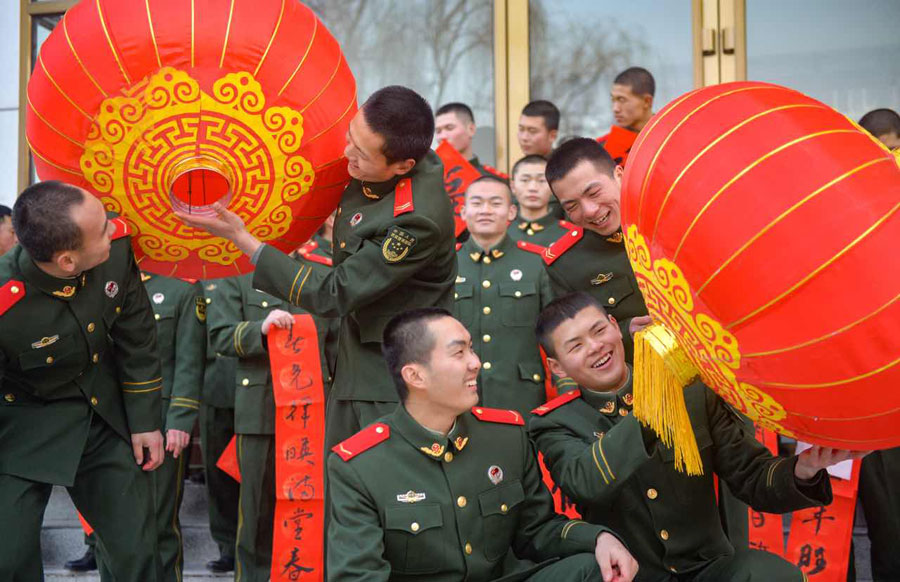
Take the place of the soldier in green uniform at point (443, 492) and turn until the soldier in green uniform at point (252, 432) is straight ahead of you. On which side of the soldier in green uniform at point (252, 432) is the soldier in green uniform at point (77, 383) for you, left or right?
left

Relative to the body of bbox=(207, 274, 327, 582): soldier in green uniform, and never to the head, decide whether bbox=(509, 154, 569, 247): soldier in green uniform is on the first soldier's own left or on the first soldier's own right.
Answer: on the first soldier's own left

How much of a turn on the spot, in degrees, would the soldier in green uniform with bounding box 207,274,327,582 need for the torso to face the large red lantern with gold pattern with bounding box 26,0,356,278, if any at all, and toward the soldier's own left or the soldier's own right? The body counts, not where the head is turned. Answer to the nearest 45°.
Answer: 0° — they already face it

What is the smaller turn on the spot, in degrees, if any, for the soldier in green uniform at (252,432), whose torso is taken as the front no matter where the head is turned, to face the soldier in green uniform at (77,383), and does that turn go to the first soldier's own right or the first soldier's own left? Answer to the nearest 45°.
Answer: approximately 45° to the first soldier's own right

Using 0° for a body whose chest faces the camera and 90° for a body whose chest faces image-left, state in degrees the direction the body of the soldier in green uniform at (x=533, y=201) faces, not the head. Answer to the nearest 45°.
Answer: approximately 0°

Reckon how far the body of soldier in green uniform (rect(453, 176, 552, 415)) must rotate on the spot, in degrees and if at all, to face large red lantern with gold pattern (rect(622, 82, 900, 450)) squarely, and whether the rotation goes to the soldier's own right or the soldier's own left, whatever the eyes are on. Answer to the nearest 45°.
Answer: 0° — they already face it

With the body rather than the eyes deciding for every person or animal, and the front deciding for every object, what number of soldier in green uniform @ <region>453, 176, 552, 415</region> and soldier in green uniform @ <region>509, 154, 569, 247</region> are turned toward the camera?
2

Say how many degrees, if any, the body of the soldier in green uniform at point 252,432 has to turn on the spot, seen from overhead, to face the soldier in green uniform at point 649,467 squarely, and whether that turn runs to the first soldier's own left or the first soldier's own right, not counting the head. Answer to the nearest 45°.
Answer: approximately 45° to the first soldier's own left
